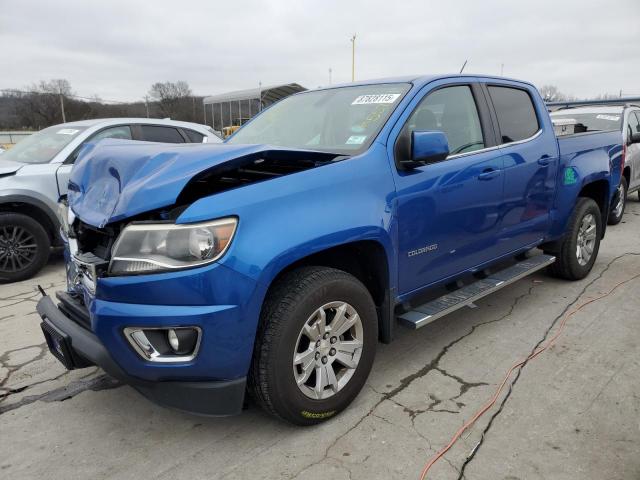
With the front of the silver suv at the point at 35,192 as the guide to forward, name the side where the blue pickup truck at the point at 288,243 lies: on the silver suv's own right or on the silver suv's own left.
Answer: on the silver suv's own left

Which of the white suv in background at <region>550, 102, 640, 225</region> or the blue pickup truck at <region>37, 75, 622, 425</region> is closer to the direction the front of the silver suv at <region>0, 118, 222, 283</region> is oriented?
the blue pickup truck

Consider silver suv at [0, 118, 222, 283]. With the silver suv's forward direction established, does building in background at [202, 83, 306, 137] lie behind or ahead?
behind

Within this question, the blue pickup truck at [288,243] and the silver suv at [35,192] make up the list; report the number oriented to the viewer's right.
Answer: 0

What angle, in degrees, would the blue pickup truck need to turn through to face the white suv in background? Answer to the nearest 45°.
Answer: approximately 180°

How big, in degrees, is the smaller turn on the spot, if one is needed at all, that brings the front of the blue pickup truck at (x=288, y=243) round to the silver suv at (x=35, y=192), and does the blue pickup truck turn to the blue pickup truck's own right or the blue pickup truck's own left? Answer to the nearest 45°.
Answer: approximately 90° to the blue pickup truck's own right

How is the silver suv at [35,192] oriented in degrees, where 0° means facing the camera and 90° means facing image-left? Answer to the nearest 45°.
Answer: approximately 45°

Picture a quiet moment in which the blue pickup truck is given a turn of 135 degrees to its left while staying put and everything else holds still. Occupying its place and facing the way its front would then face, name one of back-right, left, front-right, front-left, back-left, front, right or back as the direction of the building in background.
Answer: left
